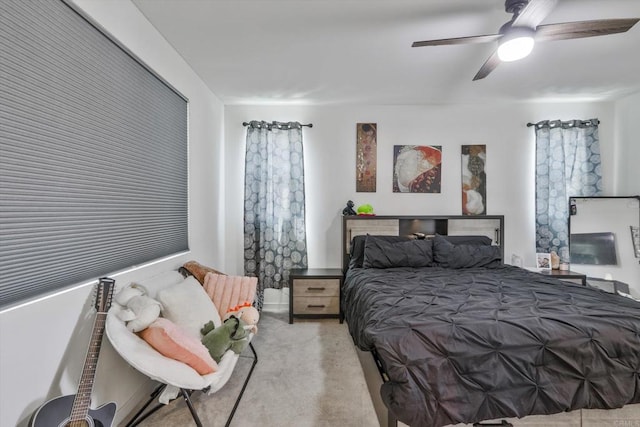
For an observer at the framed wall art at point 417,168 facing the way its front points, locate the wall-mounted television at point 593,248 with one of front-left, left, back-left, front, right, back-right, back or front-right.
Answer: left

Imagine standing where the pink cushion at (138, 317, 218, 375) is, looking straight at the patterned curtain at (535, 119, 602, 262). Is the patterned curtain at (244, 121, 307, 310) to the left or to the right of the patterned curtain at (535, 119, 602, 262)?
left

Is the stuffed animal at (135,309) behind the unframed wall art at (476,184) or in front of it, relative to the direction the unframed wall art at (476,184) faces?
in front

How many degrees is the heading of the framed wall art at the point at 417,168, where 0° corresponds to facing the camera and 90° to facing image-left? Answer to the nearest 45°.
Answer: approximately 0°

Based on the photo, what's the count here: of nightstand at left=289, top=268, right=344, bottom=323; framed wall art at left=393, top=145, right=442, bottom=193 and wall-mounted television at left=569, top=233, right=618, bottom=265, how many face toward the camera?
3

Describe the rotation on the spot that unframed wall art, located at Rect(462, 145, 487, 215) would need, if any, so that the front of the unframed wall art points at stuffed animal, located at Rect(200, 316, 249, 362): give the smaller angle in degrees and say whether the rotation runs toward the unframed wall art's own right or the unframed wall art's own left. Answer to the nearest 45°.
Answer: approximately 45° to the unframed wall art's own right

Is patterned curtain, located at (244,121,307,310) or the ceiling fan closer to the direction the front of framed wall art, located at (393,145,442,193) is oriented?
the ceiling fan

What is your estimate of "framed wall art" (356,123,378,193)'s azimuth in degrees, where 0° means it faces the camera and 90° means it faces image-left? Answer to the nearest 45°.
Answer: approximately 0°

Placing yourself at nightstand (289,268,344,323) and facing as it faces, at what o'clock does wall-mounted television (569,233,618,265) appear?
The wall-mounted television is roughly at 9 o'clock from the nightstand.

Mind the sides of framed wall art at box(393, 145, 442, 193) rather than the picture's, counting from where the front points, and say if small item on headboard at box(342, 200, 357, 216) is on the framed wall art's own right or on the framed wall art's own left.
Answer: on the framed wall art's own right
